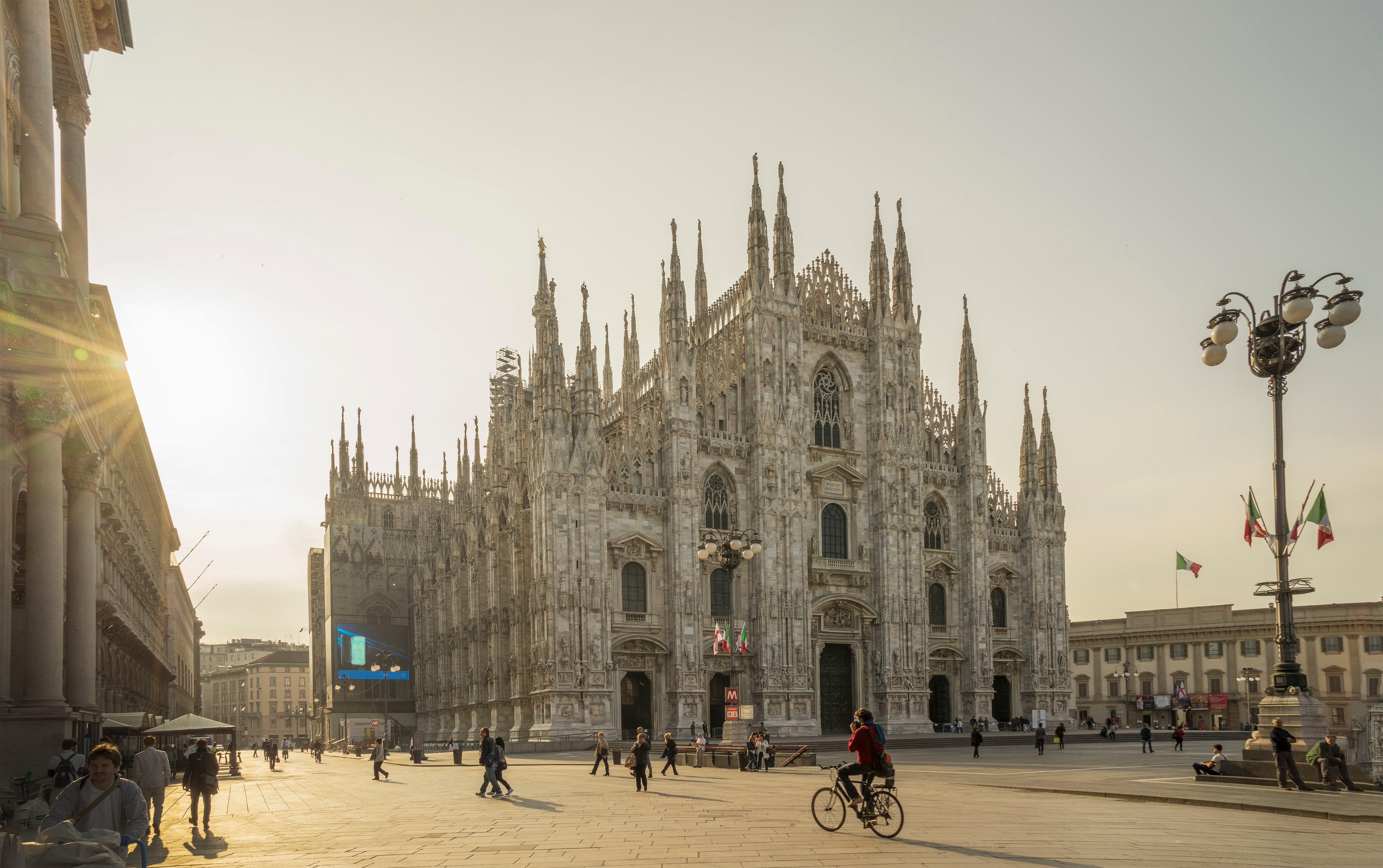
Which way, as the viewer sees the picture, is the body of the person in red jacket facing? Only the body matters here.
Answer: to the viewer's left

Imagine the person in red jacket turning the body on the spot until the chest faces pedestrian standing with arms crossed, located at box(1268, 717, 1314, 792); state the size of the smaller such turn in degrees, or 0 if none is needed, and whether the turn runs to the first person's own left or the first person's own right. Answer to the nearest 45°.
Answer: approximately 135° to the first person's own right

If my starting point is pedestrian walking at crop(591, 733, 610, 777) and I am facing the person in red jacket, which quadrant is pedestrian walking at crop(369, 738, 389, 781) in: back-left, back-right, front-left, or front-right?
back-right
